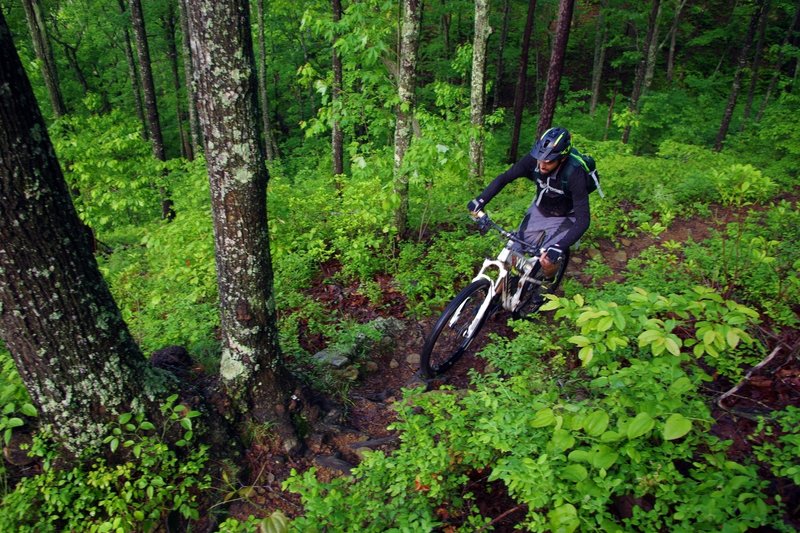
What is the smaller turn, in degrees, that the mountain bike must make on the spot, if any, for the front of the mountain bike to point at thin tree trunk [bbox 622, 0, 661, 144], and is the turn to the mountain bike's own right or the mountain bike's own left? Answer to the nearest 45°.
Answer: approximately 135° to the mountain bike's own right

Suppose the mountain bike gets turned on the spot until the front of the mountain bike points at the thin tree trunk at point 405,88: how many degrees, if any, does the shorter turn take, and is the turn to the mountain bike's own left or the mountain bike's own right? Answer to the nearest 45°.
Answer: approximately 90° to the mountain bike's own right

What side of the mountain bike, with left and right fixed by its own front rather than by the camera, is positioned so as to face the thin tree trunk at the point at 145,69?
right

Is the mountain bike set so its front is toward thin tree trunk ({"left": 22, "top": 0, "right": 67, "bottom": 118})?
no

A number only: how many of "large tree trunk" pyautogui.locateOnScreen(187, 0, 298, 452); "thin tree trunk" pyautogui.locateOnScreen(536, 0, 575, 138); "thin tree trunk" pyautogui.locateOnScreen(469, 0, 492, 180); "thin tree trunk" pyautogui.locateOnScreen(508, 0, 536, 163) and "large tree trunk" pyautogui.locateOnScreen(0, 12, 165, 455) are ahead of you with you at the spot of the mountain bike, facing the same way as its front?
2

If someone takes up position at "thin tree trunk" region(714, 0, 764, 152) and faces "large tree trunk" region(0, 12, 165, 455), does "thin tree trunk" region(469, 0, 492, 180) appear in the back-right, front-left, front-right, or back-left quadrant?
front-right

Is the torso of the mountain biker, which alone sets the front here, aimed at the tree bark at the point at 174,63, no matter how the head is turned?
no

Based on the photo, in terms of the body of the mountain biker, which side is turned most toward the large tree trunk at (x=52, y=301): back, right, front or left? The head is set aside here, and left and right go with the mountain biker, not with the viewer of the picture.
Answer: front

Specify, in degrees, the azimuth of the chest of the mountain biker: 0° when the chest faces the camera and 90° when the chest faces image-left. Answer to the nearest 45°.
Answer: approximately 45°

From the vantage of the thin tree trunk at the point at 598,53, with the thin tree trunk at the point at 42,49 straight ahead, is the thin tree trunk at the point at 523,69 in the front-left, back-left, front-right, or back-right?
front-left

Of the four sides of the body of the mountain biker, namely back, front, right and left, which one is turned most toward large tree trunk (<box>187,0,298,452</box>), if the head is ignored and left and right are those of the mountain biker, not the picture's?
front

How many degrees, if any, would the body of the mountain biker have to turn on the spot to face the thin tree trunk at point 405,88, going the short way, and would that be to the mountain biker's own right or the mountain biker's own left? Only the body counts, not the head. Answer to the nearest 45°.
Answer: approximately 90° to the mountain biker's own right

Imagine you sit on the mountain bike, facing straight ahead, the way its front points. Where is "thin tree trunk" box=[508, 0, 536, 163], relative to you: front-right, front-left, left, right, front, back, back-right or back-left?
back-right

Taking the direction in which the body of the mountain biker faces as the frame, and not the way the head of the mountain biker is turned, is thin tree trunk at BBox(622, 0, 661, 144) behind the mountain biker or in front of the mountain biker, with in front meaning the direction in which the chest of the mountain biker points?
behind

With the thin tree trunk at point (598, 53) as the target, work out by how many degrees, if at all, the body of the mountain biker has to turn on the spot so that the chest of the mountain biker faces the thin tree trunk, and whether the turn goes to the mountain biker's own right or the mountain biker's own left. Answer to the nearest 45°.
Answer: approximately 135° to the mountain biker's own right

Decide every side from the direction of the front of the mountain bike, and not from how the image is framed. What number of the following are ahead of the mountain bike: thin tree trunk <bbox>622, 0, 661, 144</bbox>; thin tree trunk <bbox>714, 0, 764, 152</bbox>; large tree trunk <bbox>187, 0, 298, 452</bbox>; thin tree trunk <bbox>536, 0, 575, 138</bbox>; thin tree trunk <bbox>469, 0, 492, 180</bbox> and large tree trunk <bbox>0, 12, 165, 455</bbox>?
2

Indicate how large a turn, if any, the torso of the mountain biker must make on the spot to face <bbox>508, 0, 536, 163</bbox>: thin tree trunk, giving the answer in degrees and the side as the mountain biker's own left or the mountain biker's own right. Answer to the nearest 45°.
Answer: approximately 135° to the mountain biker's own right
